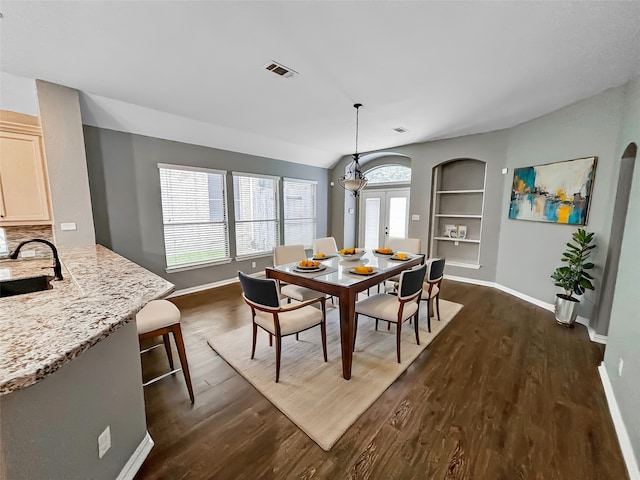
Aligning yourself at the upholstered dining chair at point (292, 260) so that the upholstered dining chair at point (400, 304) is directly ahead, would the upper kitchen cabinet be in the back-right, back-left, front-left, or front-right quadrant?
back-right

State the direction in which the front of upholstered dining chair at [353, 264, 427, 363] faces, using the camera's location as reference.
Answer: facing away from the viewer and to the left of the viewer

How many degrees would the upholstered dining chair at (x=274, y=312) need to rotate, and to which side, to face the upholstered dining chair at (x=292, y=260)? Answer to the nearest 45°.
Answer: approximately 45° to its left

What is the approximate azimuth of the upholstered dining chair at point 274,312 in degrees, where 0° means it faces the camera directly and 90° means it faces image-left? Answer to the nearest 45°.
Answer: approximately 225°

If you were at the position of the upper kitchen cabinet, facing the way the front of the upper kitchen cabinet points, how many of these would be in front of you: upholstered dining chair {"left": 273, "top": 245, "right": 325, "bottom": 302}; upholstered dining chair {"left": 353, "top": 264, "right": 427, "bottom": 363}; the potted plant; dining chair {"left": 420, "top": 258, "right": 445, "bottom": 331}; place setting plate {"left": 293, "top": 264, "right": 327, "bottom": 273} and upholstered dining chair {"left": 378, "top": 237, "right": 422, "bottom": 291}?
6

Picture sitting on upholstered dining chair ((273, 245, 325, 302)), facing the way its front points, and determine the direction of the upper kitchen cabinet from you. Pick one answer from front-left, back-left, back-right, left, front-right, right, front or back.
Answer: back-right

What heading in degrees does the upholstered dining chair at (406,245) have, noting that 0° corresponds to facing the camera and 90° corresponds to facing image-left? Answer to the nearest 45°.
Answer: approximately 45°

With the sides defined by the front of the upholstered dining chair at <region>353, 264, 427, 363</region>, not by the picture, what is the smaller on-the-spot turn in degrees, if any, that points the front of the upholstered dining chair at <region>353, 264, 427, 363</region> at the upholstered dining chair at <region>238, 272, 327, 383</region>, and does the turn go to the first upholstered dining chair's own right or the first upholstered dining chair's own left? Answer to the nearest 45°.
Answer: approximately 90° to the first upholstered dining chair's own left

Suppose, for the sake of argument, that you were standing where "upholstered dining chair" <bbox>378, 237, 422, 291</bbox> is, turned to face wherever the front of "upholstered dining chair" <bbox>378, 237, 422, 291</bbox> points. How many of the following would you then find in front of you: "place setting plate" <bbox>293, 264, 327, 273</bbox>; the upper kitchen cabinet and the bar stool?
3

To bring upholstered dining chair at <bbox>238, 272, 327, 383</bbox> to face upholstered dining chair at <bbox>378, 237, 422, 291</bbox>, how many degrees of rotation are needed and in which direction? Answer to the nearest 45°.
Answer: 0° — it already faces it

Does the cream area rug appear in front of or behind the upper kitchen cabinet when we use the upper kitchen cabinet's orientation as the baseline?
in front

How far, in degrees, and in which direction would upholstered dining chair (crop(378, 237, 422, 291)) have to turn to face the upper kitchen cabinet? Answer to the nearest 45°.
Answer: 0° — it already faces it

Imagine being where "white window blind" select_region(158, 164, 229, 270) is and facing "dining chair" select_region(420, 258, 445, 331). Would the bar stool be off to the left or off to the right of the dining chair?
right

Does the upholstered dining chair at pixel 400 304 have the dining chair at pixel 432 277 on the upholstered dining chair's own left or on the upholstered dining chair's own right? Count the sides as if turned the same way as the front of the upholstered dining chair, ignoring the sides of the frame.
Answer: on the upholstered dining chair's own right

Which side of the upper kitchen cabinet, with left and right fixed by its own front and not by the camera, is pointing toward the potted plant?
front

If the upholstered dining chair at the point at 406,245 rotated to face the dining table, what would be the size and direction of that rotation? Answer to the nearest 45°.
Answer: approximately 45° to its left

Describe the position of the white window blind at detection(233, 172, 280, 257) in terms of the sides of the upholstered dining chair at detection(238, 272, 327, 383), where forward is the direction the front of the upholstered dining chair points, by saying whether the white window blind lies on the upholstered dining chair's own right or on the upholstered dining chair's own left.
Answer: on the upholstered dining chair's own left
